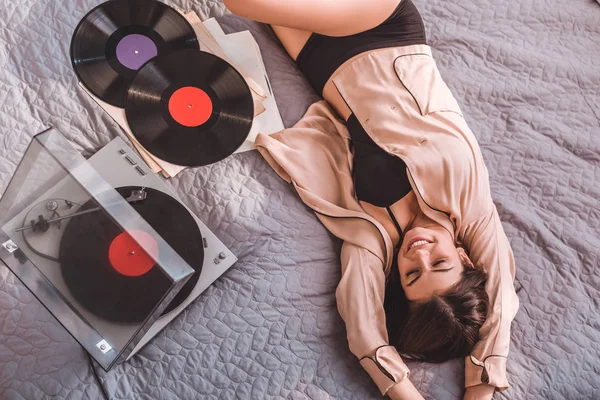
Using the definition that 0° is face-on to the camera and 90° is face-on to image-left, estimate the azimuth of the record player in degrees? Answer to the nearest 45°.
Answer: approximately 225°

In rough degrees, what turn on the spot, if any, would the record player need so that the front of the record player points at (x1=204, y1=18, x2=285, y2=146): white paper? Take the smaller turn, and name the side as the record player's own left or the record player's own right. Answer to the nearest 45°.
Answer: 0° — it already faces it
